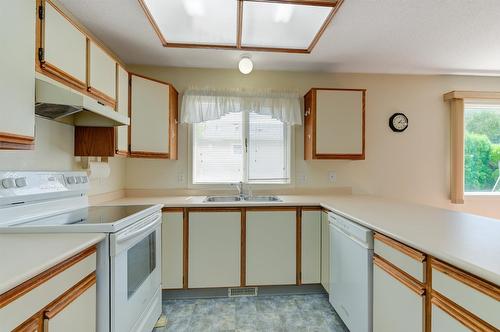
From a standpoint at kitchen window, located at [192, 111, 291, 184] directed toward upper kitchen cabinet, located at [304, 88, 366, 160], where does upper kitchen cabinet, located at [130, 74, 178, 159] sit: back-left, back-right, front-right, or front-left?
back-right

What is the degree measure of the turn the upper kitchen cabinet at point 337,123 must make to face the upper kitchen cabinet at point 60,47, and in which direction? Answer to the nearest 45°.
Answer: approximately 45° to its right

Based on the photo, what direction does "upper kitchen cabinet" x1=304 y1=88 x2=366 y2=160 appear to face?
toward the camera

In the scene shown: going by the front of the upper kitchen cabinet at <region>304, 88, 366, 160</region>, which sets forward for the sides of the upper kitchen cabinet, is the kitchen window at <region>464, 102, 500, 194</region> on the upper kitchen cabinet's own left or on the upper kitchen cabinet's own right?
on the upper kitchen cabinet's own left

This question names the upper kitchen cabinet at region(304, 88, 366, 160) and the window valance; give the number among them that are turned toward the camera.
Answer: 2

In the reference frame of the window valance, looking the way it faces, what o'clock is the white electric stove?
The white electric stove is roughly at 1 o'clock from the window valance.

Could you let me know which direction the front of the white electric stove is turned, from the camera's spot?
facing the viewer and to the right of the viewer

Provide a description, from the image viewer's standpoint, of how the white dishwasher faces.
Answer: facing the viewer and to the left of the viewer

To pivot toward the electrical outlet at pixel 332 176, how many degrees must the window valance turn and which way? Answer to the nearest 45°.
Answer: approximately 90° to its left

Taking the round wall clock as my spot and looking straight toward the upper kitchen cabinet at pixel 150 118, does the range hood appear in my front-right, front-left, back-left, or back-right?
front-left

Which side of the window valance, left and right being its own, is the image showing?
front
